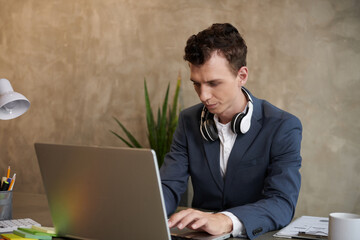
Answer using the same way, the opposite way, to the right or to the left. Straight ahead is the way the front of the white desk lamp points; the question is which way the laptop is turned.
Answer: to the left

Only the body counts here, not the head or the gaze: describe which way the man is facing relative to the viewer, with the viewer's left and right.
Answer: facing the viewer and to the left of the viewer

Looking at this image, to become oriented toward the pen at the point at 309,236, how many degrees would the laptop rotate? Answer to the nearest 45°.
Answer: approximately 45° to its right

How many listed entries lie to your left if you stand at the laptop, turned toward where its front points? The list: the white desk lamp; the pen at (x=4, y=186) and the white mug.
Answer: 2

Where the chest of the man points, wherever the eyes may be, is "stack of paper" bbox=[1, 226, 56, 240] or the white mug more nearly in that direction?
the stack of paper

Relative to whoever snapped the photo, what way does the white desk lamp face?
facing the viewer and to the right of the viewer

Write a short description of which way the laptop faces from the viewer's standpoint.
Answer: facing away from the viewer and to the right of the viewer

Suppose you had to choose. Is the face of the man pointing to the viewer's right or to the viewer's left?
to the viewer's left

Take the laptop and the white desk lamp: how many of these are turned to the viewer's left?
0

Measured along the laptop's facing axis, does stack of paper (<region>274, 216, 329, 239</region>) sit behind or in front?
in front

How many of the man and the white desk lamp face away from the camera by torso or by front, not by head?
0

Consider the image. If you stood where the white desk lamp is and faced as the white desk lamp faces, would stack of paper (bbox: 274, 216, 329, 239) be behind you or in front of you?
in front

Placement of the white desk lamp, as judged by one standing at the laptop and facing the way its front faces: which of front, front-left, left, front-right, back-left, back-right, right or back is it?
left

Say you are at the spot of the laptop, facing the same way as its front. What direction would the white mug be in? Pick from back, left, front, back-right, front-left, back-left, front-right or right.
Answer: front-right
